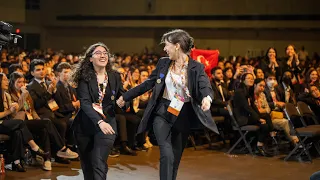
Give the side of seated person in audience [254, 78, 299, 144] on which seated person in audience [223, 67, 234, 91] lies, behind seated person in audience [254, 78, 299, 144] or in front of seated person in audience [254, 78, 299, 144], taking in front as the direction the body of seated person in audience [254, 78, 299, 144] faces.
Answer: behind

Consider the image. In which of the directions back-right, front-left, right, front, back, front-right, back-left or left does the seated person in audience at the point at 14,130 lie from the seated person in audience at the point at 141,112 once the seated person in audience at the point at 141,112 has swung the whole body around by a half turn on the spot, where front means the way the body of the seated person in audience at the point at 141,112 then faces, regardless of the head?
left

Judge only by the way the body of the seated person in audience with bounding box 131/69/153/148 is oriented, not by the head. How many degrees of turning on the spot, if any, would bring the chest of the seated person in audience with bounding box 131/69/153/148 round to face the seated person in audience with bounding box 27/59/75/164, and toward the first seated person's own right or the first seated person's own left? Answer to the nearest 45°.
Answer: approximately 90° to the first seated person's own right

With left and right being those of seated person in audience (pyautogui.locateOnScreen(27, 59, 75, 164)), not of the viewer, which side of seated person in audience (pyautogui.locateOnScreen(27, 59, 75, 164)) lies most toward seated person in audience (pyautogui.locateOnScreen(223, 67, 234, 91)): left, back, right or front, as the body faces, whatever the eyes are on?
left

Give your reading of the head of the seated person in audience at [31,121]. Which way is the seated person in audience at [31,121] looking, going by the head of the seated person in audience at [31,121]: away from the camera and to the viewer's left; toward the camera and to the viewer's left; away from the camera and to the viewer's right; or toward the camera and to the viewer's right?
toward the camera and to the viewer's right

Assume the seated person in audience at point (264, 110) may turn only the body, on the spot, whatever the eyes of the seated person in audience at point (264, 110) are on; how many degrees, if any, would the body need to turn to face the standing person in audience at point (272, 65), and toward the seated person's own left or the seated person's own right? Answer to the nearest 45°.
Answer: approximately 135° to the seated person's own left
